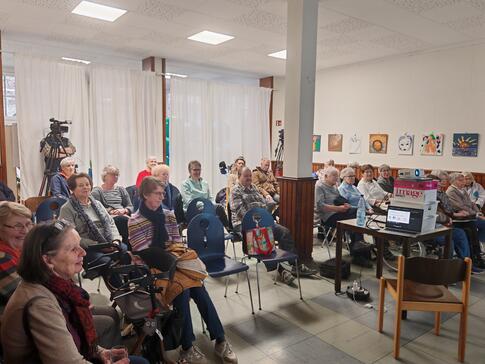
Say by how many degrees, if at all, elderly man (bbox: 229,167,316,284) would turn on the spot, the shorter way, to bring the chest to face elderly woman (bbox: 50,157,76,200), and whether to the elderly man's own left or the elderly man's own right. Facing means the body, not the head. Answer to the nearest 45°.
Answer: approximately 135° to the elderly man's own right

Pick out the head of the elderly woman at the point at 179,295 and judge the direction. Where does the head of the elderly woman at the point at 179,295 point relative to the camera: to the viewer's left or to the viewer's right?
to the viewer's right

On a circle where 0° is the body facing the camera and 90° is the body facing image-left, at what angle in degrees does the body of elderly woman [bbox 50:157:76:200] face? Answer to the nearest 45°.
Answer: approximately 315°

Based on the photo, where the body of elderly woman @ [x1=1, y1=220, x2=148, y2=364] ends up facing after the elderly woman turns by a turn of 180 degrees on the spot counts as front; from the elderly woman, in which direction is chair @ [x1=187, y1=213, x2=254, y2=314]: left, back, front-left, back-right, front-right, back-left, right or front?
back-right

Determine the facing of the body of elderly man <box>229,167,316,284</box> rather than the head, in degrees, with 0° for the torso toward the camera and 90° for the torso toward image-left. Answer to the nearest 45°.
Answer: approximately 315°

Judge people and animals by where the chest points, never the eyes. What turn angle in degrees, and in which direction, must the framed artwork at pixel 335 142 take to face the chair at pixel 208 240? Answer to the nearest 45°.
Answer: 0° — it already faces it

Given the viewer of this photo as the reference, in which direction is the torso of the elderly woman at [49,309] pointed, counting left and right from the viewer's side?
facing to the right of the viewer

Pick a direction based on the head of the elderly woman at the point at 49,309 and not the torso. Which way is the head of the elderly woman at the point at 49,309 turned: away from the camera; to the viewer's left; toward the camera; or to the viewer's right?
to the viewer's right

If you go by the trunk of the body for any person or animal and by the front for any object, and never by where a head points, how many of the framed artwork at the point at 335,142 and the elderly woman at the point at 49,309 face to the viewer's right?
1

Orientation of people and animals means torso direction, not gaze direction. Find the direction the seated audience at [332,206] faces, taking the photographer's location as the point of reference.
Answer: facing the viewer and to the right of the viewer

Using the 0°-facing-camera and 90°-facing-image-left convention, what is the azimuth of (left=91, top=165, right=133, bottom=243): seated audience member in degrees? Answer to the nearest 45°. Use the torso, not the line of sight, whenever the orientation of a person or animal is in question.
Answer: approximately 315°
